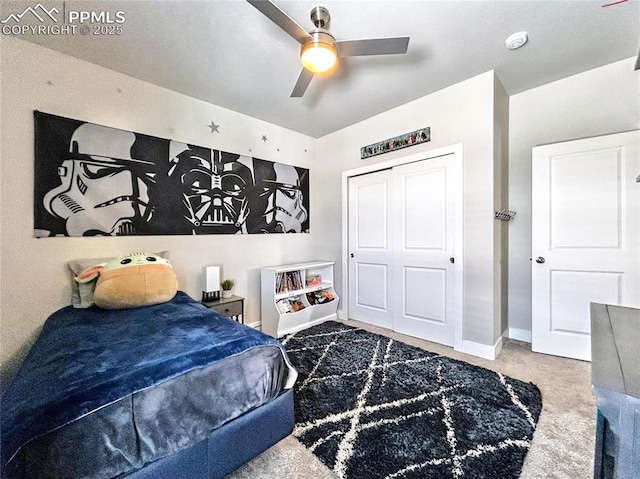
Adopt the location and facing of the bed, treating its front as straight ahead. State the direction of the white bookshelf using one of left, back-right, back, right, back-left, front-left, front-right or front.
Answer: left

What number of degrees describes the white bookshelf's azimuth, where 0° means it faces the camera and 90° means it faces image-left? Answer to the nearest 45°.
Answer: approximately 315°

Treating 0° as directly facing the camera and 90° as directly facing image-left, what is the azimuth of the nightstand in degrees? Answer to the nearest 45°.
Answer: approximately 315°

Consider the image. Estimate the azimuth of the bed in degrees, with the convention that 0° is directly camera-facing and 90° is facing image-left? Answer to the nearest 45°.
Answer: approximately 315°

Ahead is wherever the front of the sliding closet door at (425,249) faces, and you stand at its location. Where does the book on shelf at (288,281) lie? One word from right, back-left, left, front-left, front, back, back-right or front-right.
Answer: front-right

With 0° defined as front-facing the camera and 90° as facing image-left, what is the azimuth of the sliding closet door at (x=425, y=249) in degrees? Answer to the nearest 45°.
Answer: approximately 45°

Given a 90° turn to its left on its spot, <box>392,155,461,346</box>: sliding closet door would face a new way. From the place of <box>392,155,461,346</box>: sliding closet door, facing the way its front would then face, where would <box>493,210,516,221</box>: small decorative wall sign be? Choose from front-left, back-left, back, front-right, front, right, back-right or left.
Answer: front-left

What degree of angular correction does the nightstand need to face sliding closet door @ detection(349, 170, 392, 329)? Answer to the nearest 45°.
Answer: approximately 45° to its left
